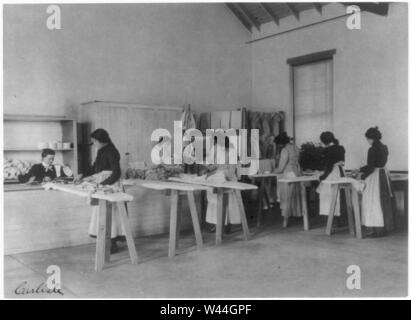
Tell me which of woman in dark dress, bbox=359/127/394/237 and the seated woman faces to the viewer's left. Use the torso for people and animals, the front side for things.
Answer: the woman in dark dress

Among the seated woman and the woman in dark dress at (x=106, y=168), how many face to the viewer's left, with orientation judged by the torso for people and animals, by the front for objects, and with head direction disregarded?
1

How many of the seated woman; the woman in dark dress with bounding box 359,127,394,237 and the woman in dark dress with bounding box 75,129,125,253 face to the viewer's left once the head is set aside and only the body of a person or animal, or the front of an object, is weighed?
2

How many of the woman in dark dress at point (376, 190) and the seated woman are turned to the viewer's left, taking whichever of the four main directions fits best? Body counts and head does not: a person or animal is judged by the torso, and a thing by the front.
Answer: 1

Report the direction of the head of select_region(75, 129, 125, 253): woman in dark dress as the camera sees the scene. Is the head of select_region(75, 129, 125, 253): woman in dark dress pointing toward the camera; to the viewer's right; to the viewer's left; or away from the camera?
to the viewer's left

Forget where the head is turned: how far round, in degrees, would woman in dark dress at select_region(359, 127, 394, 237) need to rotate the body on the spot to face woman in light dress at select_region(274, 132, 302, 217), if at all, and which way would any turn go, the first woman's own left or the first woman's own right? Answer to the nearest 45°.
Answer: approximately 45° to the first woman's own right

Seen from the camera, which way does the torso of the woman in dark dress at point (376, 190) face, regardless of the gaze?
to the viewer's left

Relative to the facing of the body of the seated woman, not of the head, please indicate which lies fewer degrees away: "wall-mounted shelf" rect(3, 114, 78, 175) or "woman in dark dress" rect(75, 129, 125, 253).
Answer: the woman in dark dress

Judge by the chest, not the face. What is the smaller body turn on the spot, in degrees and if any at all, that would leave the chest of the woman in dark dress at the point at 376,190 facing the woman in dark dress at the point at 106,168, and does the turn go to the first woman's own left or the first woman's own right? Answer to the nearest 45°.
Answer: approximately 45° to the first woman's own left

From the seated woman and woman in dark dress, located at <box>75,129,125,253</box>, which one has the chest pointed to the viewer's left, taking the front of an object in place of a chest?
the woman in dark dress

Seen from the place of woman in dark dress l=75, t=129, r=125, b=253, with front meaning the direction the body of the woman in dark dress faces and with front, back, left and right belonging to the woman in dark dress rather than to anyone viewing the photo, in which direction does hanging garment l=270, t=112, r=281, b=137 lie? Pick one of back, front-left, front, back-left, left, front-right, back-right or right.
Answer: back-right

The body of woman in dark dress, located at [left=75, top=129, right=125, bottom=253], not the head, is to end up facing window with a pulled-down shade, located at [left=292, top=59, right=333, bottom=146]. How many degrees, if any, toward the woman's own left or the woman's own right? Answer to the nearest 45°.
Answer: approximately 135° to the woman's own right

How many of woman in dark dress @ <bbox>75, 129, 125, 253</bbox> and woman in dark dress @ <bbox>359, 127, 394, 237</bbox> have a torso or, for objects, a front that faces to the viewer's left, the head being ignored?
2

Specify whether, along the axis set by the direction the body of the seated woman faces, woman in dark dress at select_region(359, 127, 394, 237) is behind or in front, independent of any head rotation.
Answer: in front

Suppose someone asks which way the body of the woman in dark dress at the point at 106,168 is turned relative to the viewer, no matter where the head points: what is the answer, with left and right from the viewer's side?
facing to the left of the viewer

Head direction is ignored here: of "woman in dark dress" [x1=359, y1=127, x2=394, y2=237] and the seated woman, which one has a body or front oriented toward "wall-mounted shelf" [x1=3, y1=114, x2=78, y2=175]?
the woman in dark dress

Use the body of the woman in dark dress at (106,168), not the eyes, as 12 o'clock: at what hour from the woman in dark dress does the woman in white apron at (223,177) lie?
The woman in white apron is roughly at 5 o'clock from the woman in dark dress.

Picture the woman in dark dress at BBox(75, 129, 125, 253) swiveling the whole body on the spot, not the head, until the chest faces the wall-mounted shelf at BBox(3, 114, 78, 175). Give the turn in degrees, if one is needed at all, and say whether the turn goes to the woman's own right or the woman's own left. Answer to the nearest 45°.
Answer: approximately 90° to the woman's own right

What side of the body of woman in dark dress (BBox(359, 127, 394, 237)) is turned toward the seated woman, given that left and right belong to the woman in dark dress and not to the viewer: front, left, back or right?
front
